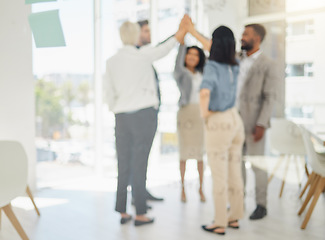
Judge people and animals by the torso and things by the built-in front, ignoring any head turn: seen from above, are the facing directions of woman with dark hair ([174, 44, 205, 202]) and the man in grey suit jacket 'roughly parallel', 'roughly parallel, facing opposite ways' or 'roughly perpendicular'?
roughly perpendicular

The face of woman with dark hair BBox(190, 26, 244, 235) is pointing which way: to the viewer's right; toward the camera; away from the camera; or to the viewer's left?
away from the camera

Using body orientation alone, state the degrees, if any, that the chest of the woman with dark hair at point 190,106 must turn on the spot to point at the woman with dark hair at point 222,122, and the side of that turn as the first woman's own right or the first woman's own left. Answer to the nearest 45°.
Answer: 0° — they already face them

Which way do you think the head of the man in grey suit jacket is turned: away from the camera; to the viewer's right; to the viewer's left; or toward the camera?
to the viewer's left

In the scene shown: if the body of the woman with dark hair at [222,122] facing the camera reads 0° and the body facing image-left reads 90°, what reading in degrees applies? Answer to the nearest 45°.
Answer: approximately 135°

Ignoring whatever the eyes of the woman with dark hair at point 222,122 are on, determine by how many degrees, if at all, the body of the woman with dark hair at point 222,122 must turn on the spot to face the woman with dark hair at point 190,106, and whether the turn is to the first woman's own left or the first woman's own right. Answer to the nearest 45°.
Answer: approximately 45° to the first woman's own right

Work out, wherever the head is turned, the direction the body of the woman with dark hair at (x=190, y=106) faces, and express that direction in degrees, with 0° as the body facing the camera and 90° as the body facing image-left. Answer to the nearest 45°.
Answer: approximately 0°

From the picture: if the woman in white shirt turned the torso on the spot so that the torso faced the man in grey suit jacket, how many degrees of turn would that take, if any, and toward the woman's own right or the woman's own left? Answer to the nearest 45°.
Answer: approximately 45° to the woman's own right

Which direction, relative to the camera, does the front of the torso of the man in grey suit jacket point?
to the viewer's left

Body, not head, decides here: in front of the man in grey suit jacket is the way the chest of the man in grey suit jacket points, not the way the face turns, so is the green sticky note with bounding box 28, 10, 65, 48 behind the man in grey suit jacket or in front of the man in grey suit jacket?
in front

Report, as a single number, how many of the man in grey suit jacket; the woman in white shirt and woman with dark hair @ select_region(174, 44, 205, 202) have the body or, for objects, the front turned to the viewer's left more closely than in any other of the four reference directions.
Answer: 1

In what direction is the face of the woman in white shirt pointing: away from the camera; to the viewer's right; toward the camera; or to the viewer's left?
away from the camera
